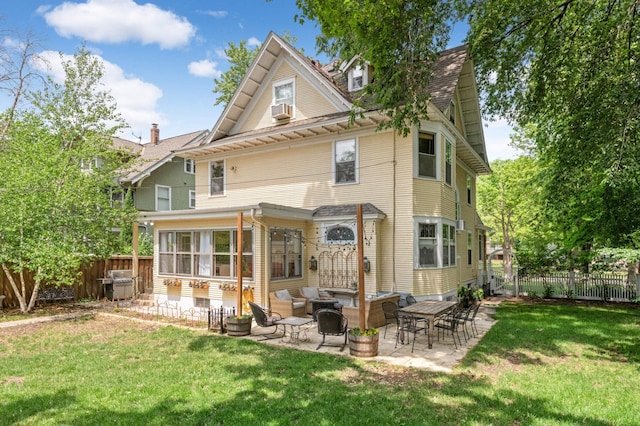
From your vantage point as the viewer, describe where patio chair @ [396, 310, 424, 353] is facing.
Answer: facing away from the viewer and to the right of the viewer

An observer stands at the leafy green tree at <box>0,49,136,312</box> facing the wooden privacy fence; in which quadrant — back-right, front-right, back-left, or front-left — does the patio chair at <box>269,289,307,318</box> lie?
back-right

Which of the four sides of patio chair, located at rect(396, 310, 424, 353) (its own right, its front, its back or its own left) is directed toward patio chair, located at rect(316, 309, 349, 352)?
back

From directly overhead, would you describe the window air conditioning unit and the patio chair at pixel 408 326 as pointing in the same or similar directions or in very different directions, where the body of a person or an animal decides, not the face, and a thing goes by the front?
very different directions

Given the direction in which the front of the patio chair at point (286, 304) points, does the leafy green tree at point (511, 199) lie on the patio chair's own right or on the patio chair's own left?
on the patio chair's own left
